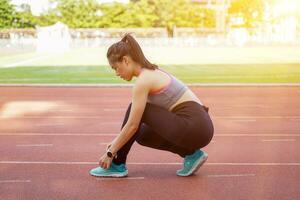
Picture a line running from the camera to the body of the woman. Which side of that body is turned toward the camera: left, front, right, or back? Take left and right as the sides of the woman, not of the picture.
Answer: left

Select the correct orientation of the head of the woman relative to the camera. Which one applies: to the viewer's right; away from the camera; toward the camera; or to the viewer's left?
to the viewer's left
